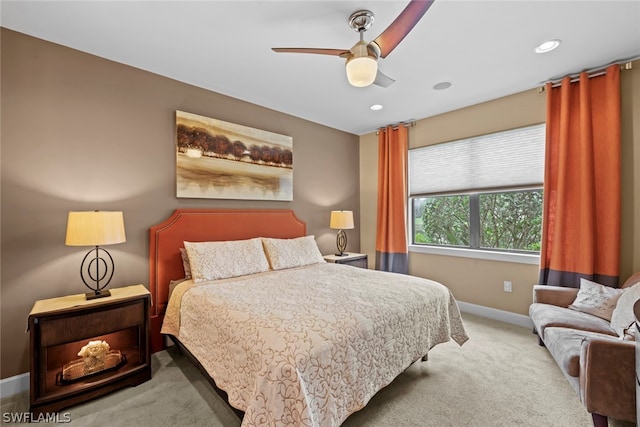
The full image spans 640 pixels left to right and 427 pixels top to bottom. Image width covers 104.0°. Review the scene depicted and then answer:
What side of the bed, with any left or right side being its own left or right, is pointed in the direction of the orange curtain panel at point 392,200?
left

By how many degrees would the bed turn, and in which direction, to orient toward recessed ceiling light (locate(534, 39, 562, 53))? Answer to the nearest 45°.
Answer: approximately 45° to its left

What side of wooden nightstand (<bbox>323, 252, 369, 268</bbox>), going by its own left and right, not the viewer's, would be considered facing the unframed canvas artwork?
right

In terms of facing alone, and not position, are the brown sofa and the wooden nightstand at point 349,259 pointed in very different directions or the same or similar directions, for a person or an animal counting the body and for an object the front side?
very different directions

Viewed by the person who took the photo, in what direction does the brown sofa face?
facing to the left of the viewer

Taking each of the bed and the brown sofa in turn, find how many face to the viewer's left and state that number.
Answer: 1

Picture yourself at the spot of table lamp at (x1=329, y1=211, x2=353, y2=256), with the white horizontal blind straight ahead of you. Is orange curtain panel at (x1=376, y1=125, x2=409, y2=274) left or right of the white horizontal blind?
left

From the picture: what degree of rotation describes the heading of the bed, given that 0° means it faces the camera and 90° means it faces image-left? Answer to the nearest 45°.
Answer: approximately 315°

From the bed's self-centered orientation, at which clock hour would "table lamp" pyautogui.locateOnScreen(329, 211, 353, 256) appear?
The table lamp is roughly at 8 o'clock from the bed.
